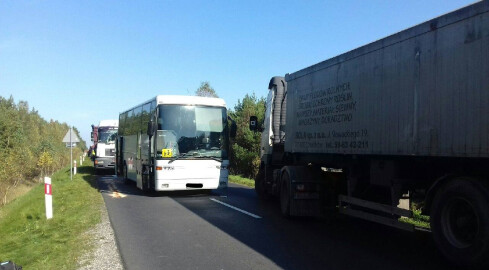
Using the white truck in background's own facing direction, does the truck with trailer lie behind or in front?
in front

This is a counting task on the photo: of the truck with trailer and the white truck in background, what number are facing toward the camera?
1

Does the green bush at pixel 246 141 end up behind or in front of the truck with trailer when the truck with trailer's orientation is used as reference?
in front

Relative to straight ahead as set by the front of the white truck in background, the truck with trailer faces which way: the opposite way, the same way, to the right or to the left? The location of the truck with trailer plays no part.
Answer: the opposite way

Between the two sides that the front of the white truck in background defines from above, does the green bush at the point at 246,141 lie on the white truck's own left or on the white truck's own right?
on the white truck's own left

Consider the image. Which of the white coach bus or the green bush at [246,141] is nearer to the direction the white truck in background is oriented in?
the white coach bus

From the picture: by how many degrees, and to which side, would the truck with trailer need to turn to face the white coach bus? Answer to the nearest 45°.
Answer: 0° — it already faces it

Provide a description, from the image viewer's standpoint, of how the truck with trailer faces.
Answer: facing away from the viewer and to the left of the viewer

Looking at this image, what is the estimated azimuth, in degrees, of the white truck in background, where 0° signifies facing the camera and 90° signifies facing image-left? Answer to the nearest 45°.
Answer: approximately 0°

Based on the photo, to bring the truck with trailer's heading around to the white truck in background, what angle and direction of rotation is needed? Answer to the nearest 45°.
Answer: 0° — it already faces it

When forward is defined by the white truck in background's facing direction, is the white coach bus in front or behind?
in front
